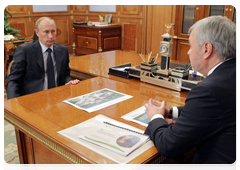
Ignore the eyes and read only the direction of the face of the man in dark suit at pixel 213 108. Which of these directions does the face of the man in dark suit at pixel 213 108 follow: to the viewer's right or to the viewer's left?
to the viewer's left

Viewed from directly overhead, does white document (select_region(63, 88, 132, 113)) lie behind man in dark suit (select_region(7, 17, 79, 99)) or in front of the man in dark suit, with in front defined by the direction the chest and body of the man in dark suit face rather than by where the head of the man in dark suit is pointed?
in front

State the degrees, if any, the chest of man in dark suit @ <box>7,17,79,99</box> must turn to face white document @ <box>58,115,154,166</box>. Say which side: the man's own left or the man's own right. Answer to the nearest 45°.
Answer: approximately 45° to the man's own right

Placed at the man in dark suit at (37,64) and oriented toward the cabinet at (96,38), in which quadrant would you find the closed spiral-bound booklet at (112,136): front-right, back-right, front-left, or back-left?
back-right

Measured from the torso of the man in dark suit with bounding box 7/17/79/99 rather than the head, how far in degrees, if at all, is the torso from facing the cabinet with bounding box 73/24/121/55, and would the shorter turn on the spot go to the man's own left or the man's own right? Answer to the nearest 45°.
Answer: approximately 135° to the man's own left

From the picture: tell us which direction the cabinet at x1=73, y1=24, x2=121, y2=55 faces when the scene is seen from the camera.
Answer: facing the viewer and to the left of the viewer

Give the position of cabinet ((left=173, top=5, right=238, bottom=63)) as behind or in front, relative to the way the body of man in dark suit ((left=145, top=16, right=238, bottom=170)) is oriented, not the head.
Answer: in front

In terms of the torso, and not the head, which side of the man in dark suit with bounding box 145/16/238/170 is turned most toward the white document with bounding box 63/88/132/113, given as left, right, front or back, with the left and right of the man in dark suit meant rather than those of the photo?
front

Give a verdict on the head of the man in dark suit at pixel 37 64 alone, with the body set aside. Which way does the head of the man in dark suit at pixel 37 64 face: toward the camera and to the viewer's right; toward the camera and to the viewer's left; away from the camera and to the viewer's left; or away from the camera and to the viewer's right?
toward the camera and to the viewer's right

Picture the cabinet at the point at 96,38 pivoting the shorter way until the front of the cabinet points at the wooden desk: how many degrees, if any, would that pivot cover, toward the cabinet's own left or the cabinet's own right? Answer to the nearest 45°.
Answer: approximately 45° to the cabinet's own left

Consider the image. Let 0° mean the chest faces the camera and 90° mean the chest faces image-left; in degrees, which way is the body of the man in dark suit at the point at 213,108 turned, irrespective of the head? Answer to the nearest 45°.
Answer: approximately 135°

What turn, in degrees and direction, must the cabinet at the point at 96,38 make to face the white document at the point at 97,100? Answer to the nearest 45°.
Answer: approximately 45° to its left

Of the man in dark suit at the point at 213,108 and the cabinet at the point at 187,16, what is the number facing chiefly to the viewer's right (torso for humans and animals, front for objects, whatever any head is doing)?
0
